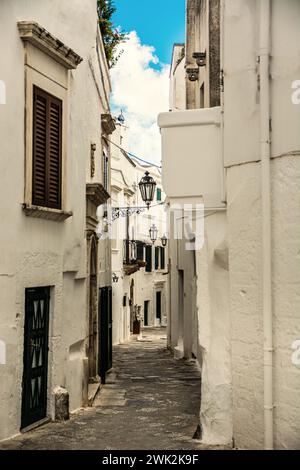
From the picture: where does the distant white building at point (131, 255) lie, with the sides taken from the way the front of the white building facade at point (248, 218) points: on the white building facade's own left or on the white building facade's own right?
on the white building facade's own right

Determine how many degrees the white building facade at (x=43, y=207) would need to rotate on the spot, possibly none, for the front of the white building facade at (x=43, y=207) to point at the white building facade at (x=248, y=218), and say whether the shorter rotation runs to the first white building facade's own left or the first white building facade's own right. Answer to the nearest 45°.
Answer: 0° — it already faces it

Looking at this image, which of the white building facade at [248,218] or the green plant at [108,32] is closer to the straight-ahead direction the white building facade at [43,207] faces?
the white building facade

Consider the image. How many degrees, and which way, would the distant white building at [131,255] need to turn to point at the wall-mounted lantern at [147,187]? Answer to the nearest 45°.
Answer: approximately 45° to its right

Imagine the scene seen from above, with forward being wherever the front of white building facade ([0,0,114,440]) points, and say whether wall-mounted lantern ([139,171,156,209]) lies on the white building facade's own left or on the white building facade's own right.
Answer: on the white building facade's own left

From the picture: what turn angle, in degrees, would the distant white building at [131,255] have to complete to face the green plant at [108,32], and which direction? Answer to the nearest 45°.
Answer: approximately 45° to its right

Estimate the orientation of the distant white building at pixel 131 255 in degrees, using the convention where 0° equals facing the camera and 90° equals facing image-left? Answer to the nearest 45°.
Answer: approximately 315°

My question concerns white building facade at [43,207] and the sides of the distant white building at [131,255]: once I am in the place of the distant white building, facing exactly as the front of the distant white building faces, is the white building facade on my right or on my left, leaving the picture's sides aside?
on my right
